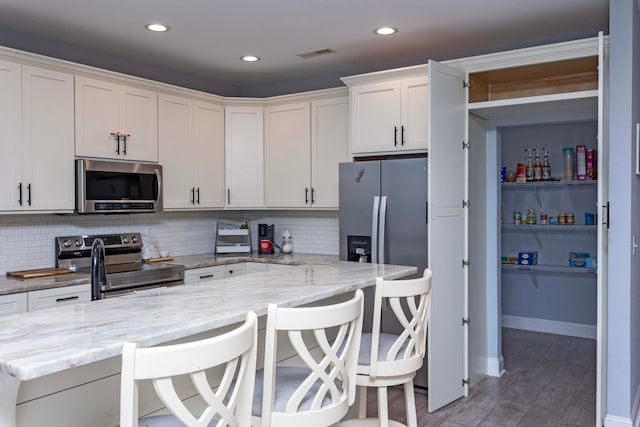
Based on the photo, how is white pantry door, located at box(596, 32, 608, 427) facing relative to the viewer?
to the viewer's right

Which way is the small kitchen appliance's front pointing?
toward the camera

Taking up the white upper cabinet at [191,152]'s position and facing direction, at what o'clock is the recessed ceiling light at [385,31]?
The recessed ceiling light is roughly at 12 o'clock from the white upper cabinet.

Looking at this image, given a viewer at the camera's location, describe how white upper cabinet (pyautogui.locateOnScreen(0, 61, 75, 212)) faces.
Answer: facing the viewer and to the right of the viewer

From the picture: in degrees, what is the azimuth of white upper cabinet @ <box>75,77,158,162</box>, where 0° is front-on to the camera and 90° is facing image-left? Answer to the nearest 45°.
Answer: approximately 315°

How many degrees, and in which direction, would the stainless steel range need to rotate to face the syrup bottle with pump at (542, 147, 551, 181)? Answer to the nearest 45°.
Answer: approximately 45° to its left

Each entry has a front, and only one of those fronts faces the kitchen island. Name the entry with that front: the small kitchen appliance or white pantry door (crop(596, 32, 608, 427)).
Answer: the small kitchen appliance

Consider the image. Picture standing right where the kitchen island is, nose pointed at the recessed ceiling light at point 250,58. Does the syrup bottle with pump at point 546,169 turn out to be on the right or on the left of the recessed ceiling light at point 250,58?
right

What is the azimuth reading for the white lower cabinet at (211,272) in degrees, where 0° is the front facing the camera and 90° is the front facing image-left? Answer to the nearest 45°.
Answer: approximately 315°

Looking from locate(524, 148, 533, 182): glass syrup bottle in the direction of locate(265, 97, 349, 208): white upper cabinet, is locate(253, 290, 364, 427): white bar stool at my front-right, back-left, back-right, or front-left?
front-left

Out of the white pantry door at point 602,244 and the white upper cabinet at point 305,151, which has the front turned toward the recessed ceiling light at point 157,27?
the white upper cabinet

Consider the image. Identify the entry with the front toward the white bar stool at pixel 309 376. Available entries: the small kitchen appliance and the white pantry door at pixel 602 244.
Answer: the small kitchen appliance

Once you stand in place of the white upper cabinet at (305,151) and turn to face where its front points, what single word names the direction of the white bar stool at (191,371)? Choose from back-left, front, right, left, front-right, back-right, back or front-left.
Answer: front-left

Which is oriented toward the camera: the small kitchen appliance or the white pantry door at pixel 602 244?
the small kitchen appliance

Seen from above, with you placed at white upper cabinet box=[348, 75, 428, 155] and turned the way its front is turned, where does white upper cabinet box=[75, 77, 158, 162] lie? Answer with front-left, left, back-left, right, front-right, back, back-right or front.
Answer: front-right
